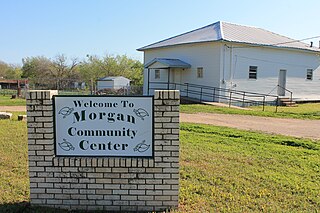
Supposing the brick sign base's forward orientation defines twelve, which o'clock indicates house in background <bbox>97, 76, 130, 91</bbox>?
The house in background is roughly at 6 o'clock from the brick sign base.

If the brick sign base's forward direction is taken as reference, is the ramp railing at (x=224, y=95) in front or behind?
behind

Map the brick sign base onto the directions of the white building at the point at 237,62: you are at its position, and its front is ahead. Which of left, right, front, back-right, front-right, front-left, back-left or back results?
front-left

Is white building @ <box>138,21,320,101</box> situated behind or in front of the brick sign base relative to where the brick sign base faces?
behind

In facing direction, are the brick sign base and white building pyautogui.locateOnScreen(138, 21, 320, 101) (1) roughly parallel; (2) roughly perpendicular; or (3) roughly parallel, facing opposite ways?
roughly perpendicular

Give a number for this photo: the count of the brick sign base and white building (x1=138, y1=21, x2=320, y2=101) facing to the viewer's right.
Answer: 0

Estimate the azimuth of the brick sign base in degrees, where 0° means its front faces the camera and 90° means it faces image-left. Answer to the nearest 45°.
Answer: approximately 0°

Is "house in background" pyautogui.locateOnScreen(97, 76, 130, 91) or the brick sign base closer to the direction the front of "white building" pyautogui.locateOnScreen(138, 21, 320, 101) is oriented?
the brick sign base
